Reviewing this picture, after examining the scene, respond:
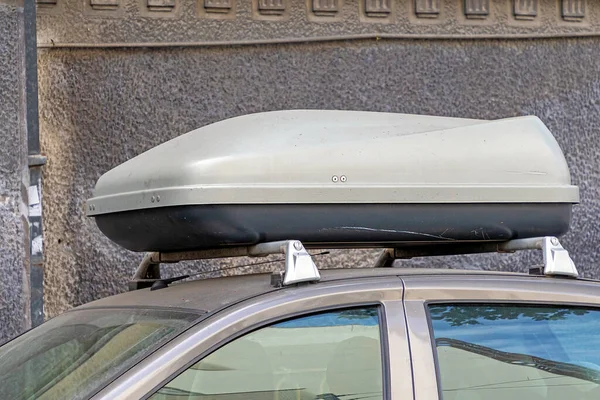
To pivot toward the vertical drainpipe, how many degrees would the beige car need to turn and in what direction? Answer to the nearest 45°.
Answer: approximately 90° to its right

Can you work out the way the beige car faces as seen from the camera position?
facing the viewer and to the left of the viewer

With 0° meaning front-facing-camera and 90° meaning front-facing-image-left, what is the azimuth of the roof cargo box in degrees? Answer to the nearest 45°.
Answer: approximately 90°

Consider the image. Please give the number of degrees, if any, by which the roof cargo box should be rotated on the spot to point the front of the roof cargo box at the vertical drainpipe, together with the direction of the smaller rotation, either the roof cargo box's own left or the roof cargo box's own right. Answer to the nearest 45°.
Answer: approximately 45° to the roof cargo box's own right
